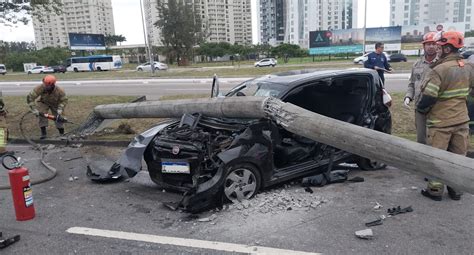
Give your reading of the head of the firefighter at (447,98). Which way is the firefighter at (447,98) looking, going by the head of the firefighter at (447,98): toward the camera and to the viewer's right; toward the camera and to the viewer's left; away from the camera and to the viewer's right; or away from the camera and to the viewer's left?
away from the camera and to the viewer's left

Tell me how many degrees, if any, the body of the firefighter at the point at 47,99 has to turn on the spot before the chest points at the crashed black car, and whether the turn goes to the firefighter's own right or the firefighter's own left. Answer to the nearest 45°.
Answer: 0° — they already face it

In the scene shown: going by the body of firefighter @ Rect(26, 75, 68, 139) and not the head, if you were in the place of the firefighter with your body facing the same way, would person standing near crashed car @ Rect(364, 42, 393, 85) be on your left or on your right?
on your left

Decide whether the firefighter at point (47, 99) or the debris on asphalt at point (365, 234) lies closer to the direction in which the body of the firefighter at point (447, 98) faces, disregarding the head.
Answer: the firefighter

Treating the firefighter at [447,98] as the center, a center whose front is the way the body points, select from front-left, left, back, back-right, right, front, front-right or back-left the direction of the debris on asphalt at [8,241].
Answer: left

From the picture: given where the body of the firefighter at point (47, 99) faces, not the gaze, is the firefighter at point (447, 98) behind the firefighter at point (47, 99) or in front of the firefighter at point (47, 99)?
in front

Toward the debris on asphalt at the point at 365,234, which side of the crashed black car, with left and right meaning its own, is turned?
left

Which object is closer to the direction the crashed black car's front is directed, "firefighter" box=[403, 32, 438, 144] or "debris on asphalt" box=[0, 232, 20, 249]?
the debris on asphalt

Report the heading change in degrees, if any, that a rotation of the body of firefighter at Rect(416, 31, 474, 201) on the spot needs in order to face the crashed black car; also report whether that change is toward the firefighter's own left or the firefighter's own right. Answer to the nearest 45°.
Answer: approximately 45° to the firefighter's own left

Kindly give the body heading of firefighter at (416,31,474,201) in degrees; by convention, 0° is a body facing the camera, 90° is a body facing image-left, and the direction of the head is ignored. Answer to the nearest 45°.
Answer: approximately 135°

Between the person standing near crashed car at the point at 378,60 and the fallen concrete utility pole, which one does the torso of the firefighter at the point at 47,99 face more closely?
the fallen concrete utility pole
